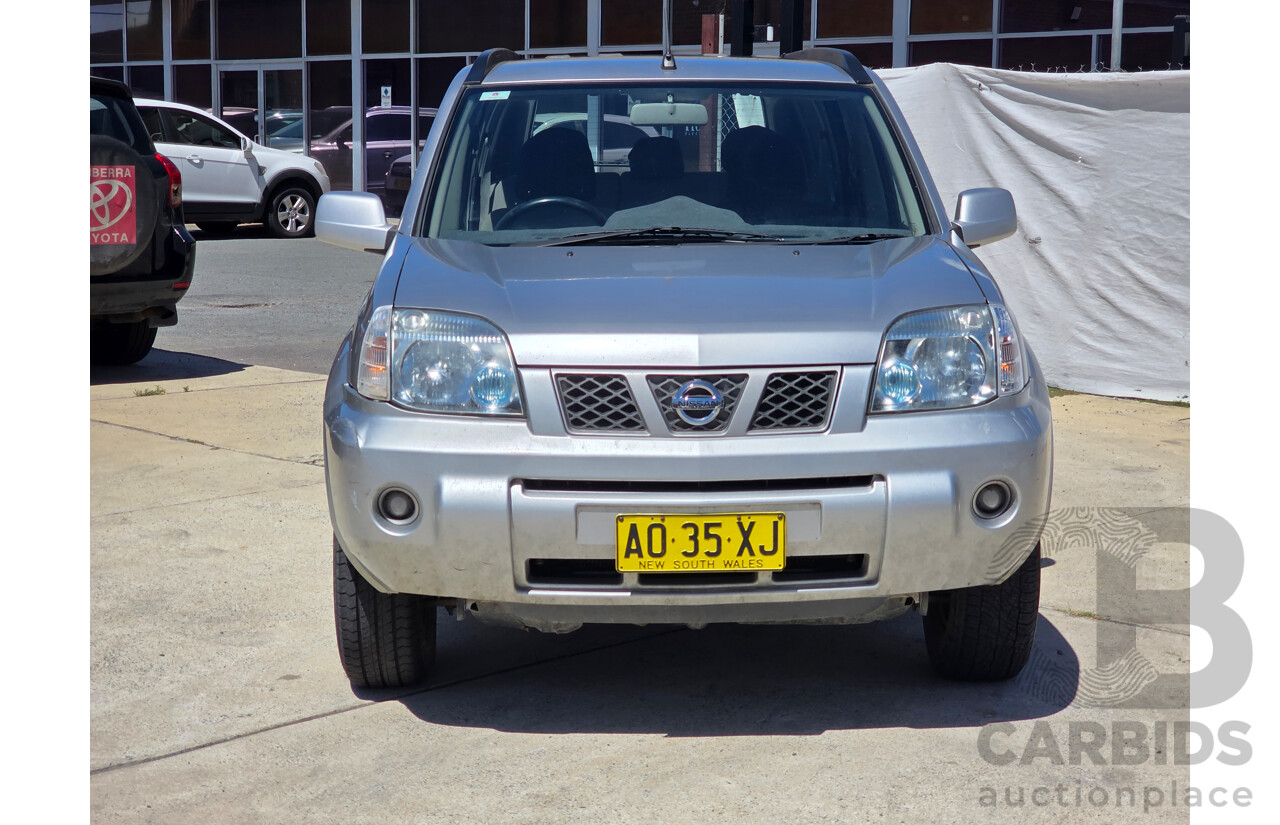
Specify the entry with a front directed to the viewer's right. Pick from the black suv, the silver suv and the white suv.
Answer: the white suv

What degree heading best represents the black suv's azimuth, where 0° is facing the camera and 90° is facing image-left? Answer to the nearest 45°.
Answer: approximately 180°

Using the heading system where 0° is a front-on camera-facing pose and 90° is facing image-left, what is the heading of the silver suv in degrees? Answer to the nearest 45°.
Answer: approximately 0°

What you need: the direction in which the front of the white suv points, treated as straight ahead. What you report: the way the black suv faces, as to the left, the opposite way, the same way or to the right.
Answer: to the left

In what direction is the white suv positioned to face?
to the viewer's right

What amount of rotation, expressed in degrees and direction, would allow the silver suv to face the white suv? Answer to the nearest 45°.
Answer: approximately 180°

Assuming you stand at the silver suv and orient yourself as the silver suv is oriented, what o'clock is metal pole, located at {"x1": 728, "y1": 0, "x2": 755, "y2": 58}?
The metal pole is roughly at 6 o'clock from the silver suv.

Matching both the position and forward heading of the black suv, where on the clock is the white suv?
The white suv is roughly at 12 o'clock from the black suv.

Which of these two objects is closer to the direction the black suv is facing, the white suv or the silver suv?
the white suv

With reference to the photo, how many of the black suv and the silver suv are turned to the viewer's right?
0

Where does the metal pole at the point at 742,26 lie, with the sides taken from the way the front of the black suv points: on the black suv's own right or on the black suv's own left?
on the black suv's own right
